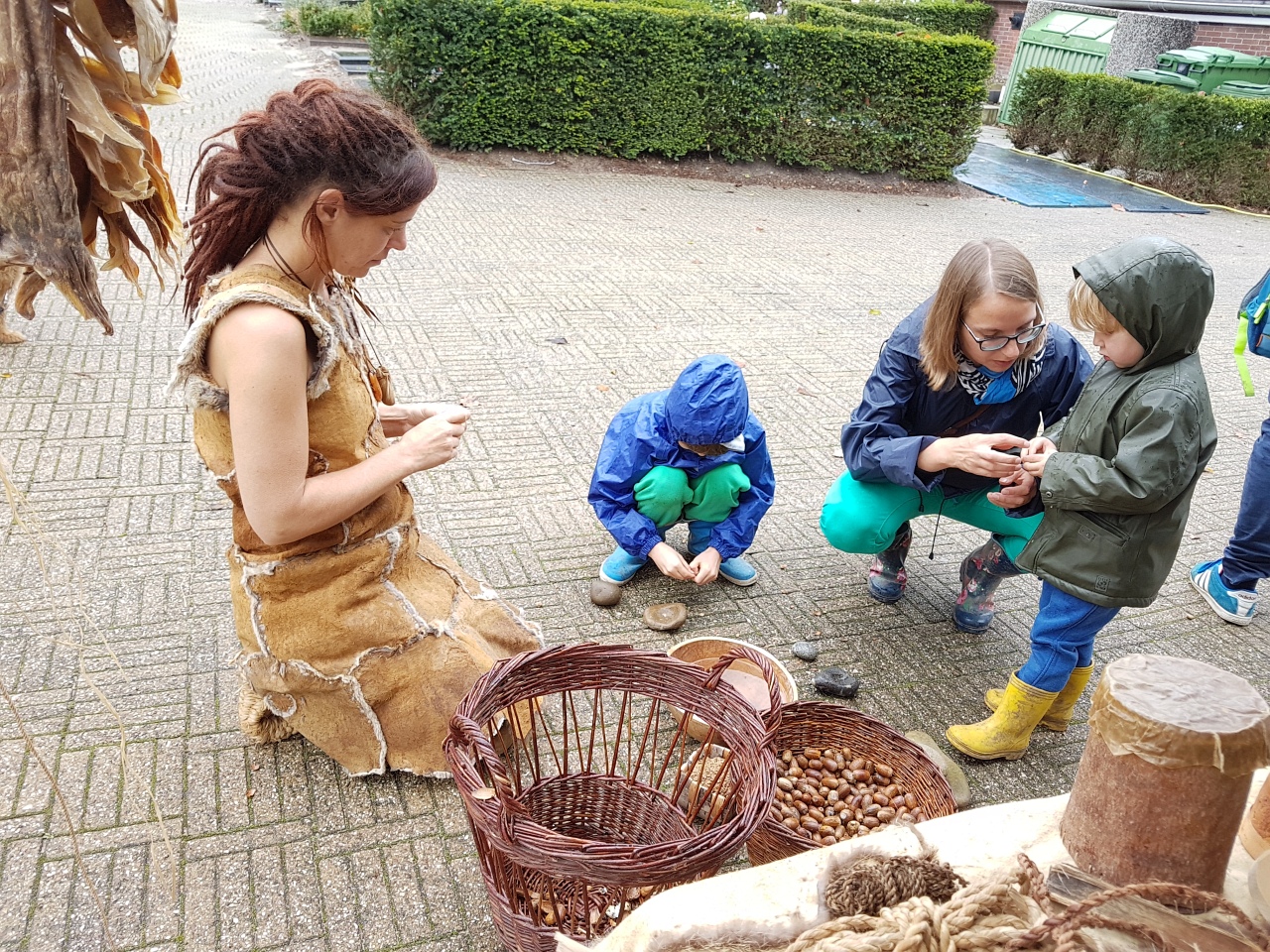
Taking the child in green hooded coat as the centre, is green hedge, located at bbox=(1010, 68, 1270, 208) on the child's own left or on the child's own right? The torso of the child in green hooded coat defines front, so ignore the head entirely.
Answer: on the child's own right

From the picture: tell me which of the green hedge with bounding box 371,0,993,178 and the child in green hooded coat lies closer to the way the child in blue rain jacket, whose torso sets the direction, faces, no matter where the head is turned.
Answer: the child in green hooded coat

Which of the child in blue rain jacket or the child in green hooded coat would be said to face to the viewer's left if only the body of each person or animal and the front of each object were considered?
the child in green hooded coat

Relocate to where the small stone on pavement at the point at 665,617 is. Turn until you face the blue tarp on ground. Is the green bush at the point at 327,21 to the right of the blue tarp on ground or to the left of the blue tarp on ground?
left

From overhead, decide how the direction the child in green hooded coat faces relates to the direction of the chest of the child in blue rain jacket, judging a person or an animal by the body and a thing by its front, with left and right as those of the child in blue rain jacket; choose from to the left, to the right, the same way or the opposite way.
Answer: to the right

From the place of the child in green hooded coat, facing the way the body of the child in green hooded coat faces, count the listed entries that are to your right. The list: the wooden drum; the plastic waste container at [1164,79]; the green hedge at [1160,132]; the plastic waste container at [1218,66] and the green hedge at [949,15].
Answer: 4

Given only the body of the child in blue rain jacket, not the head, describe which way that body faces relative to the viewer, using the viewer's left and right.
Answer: facing the viewer

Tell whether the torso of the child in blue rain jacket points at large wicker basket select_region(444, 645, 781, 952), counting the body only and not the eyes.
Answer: yes

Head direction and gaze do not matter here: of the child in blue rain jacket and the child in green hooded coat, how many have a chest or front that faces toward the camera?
1

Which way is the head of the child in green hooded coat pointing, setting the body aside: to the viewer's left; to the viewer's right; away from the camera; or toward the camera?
to the viewer's left

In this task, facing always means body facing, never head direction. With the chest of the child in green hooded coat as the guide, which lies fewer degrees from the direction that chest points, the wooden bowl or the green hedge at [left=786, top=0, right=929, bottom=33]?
the wooden bowl

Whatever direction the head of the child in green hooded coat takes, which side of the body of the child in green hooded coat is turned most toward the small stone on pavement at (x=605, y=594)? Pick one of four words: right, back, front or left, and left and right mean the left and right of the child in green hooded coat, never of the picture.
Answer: front

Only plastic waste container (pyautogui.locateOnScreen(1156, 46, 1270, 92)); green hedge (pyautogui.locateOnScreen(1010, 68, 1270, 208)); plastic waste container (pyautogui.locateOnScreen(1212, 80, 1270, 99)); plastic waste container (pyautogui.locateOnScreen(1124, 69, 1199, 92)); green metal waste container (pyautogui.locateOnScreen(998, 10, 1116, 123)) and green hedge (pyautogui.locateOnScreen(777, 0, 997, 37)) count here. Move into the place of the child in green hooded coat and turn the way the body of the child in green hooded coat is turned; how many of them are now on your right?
6

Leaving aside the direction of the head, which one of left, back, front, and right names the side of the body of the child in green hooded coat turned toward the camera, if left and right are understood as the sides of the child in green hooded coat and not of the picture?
left

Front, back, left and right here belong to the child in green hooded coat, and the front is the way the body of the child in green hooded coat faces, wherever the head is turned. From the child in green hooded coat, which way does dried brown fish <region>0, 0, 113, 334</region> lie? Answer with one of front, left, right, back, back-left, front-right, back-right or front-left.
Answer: front-left
